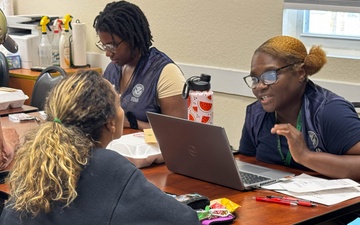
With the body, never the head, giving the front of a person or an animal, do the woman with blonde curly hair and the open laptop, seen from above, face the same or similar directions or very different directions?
same or similar directions

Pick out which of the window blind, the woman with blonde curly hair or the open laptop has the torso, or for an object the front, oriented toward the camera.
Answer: the window blind

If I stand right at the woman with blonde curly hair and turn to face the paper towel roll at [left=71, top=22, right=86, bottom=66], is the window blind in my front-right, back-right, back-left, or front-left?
front-right

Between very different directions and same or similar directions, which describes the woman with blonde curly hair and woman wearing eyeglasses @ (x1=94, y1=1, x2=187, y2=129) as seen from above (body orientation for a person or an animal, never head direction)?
very different directions

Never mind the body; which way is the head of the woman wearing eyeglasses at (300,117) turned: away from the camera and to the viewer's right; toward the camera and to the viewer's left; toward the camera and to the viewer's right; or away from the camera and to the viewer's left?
toward the camera and to the viewer's left

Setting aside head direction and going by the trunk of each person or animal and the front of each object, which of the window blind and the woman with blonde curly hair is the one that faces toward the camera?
the window blind

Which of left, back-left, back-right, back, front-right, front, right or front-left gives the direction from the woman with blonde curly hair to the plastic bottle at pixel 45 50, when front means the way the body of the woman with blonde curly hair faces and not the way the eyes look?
front-left

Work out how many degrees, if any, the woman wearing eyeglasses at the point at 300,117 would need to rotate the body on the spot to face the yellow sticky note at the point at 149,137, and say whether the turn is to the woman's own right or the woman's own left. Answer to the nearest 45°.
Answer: approximately 45° to the woman's own right

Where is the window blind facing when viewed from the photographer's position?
facing the viewer

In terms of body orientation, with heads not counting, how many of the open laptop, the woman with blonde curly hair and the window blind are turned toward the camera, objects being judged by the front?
1

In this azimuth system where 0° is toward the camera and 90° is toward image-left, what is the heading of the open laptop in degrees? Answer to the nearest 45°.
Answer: approximately 225°

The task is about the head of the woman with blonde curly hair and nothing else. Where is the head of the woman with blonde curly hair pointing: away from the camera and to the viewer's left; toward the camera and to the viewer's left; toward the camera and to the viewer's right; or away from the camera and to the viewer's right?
away from the camera and to the viewer's right

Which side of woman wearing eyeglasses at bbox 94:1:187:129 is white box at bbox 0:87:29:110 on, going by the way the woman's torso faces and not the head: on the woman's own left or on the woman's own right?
on the woman's own right

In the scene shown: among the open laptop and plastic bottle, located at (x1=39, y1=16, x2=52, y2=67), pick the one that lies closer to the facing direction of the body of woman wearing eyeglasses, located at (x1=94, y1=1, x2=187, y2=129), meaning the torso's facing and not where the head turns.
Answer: the open laptop

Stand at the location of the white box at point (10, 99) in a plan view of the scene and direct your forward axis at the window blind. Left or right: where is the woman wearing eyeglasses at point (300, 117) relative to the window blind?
right

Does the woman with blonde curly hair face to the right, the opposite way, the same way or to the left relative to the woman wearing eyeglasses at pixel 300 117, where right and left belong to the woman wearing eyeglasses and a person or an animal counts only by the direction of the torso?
the opposite way
